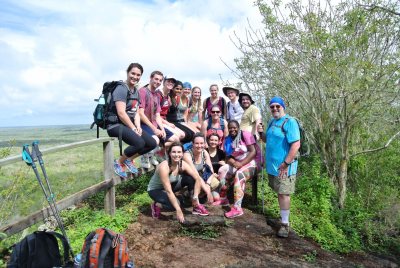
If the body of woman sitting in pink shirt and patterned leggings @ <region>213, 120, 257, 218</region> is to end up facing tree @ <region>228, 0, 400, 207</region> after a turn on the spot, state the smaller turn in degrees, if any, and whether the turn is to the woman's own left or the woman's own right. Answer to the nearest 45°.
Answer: approximately 180°

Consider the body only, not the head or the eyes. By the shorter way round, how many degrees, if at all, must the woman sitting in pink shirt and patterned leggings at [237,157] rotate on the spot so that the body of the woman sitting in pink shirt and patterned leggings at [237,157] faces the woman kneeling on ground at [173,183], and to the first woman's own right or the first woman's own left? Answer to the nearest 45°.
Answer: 0° — they already face them

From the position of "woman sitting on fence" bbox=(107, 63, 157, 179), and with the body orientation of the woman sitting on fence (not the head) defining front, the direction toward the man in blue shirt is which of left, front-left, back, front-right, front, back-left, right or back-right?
front-left

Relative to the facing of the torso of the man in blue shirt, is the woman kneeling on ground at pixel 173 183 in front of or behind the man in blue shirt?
in front

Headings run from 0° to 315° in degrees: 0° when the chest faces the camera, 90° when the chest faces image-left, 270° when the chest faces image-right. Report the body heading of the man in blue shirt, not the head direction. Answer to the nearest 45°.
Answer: approximately 45°

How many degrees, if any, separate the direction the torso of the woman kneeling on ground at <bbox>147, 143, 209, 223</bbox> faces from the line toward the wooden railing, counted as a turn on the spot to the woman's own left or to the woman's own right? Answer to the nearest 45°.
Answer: approximately 90° to the woman's own right

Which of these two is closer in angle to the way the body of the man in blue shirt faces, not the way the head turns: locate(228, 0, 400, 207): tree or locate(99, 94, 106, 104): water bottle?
the water bottle
